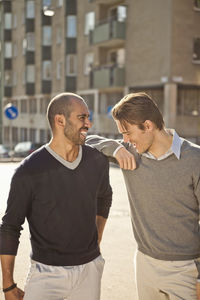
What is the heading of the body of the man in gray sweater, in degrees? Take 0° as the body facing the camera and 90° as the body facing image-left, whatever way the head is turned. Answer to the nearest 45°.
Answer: approximately 45°

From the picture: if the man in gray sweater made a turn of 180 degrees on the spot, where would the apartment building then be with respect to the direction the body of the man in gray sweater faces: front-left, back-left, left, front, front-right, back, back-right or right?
front-left

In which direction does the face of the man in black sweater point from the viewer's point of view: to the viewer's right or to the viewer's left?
to the viewer's right

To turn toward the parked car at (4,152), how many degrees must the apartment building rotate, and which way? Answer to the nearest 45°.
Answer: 0° — it already faces it

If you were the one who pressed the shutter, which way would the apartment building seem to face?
facing the viewer and to the left of the viewer

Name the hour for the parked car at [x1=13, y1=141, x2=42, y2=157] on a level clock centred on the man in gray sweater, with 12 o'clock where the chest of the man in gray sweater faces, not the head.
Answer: The parked car is roughly at 4 o'clock from the man in gray sweater.

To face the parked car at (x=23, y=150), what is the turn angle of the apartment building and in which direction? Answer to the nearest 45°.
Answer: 0° — it already faces it

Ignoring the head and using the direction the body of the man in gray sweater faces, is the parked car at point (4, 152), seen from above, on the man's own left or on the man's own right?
on the man's own right

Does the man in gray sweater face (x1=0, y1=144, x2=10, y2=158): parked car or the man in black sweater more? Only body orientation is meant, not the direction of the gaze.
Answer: the man in black sweater

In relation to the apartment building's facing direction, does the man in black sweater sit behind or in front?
in front
